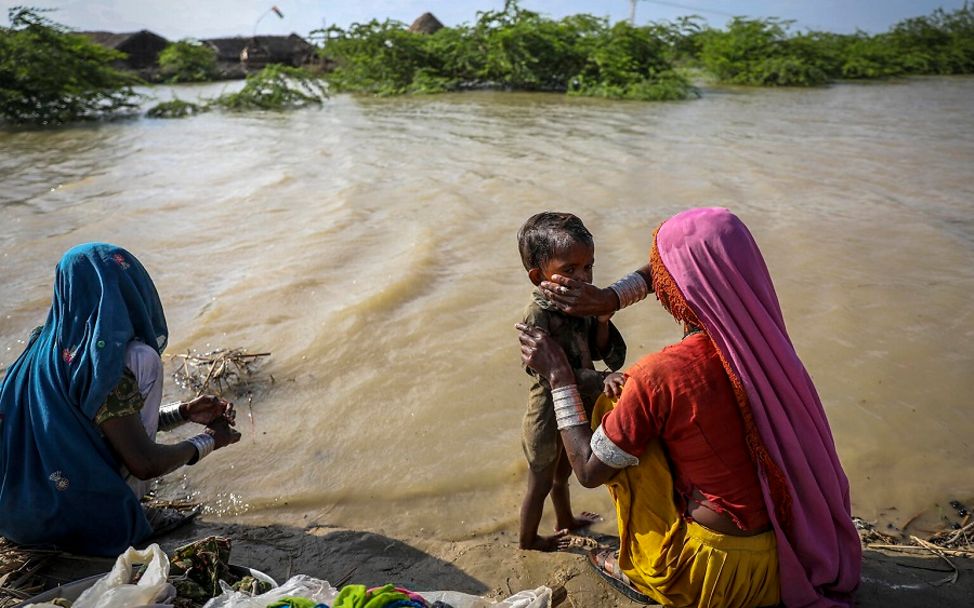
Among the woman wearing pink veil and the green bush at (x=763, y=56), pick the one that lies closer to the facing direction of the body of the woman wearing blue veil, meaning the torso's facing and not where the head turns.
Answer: the green bush

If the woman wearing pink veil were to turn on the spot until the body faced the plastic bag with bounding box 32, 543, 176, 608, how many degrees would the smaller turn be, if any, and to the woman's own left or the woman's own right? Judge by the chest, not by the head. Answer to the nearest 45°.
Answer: approximately 45° to the woman's own left

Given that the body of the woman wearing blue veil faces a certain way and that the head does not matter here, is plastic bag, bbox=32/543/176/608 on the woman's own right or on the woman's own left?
on the woman's own right

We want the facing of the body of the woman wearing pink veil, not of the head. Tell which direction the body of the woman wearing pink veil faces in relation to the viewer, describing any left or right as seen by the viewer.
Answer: facing away from the viewer and to the left of the viewer

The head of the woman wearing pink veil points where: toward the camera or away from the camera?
away from the camera

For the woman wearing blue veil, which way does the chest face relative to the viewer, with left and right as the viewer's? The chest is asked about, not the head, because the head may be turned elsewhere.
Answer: facing away from the viewer and to the right of the viewer

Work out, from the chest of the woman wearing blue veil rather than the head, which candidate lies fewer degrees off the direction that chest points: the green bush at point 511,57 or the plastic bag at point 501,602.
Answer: the green bush
